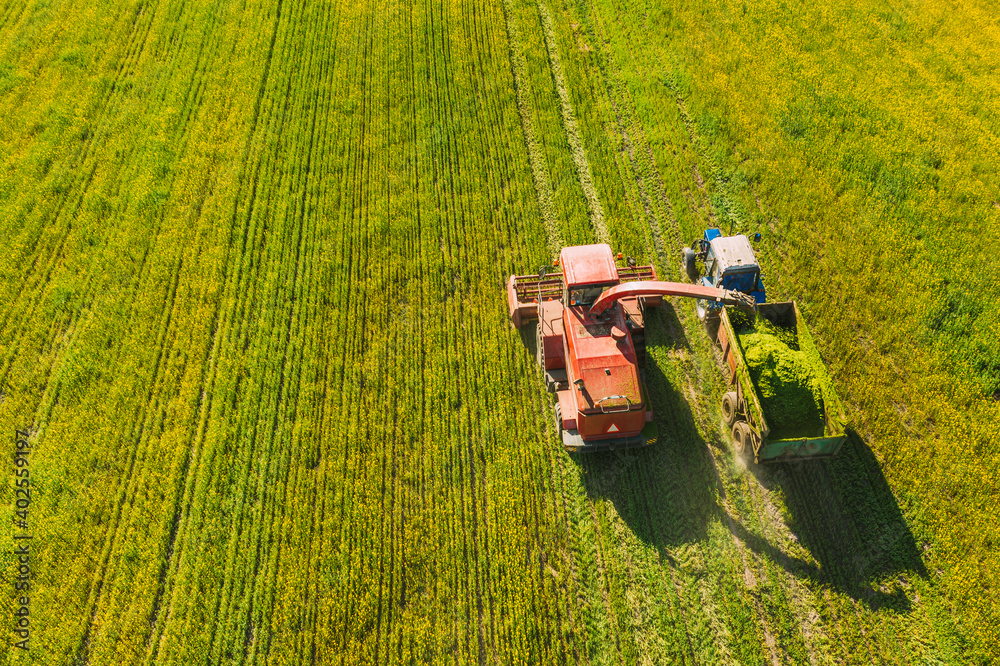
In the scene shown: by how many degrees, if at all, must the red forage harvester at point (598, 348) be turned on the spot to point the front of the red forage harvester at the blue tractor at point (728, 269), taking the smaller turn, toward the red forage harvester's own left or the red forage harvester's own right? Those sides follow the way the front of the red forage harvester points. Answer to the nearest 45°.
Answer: approximately 45° to the red forage harvester's own right

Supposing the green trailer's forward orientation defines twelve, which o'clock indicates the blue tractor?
The blue tractor is roughly at 11 o'clock from the green trailer.

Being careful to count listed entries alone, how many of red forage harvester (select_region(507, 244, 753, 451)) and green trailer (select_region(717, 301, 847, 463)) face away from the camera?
2

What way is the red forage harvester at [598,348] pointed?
away from the camera

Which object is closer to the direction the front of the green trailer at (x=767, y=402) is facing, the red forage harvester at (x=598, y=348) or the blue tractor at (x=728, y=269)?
the blue tractor

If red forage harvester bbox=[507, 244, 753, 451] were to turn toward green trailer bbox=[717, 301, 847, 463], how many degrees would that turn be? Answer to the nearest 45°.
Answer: approximately 90° to its right

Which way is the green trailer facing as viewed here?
away from the camera

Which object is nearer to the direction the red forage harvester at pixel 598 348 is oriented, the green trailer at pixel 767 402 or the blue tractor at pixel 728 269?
the blue tractor
